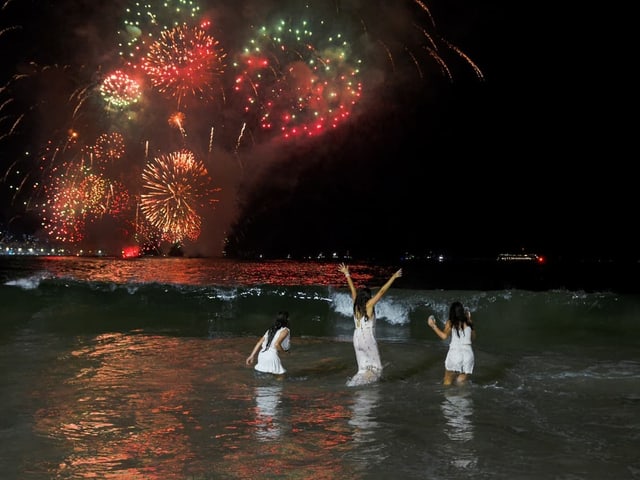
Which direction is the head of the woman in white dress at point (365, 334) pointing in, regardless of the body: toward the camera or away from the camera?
away from the camera

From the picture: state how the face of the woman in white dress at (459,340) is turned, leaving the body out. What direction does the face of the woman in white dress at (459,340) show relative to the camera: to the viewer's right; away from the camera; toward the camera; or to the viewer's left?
away from the camera

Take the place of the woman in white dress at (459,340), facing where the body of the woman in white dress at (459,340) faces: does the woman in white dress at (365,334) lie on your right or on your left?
on your left

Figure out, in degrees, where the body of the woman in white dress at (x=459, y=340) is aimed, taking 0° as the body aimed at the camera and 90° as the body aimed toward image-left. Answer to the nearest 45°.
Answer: approximately 180°

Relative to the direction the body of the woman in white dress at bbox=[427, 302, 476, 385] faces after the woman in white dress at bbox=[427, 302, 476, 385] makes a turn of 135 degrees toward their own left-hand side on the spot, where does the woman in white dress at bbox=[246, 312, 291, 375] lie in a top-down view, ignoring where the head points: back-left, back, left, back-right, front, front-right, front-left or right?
front-right
